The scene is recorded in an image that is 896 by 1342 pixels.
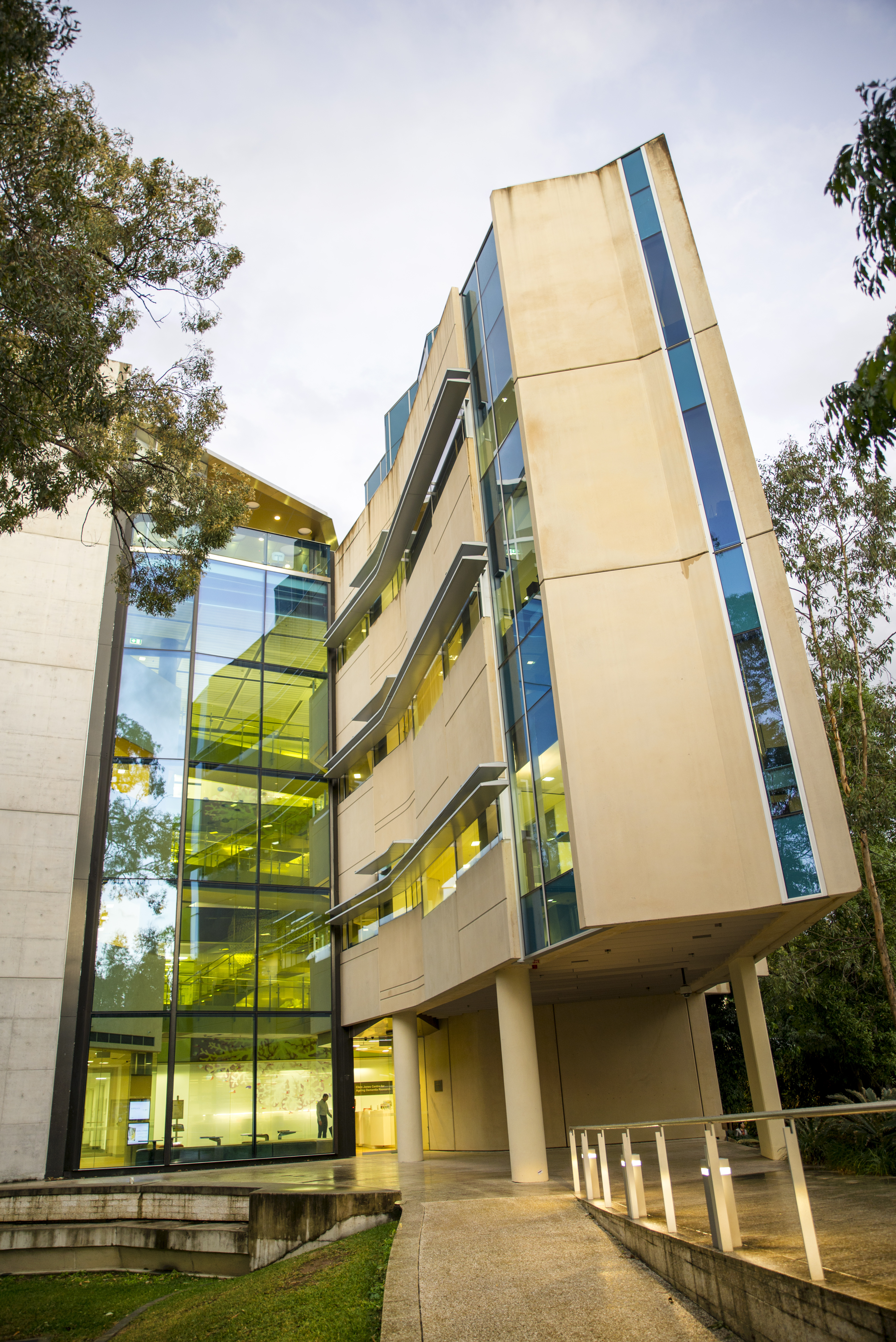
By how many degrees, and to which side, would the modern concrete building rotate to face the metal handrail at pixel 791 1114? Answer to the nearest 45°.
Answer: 0° — it already faces it

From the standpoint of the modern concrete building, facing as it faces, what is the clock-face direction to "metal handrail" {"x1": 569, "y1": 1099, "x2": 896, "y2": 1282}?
The metal handrail is roughly at 12 o'clock from the modern concrete building.

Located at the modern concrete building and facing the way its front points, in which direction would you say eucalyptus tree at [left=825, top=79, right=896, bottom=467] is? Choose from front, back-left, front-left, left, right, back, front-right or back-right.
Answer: front

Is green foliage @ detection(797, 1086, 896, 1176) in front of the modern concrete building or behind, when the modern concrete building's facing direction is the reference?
in front

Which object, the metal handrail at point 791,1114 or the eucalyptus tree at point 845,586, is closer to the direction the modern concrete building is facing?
the metal handrail

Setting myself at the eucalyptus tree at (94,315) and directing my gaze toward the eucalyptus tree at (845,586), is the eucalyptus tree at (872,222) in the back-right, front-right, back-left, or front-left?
front-right

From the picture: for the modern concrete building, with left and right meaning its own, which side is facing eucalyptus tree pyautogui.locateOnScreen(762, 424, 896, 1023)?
left

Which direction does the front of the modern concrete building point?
toward the camera

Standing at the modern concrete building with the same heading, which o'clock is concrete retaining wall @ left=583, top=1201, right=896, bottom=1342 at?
The concrete retaining wall is roughly at 12 o'clock from the modern concrete building.
